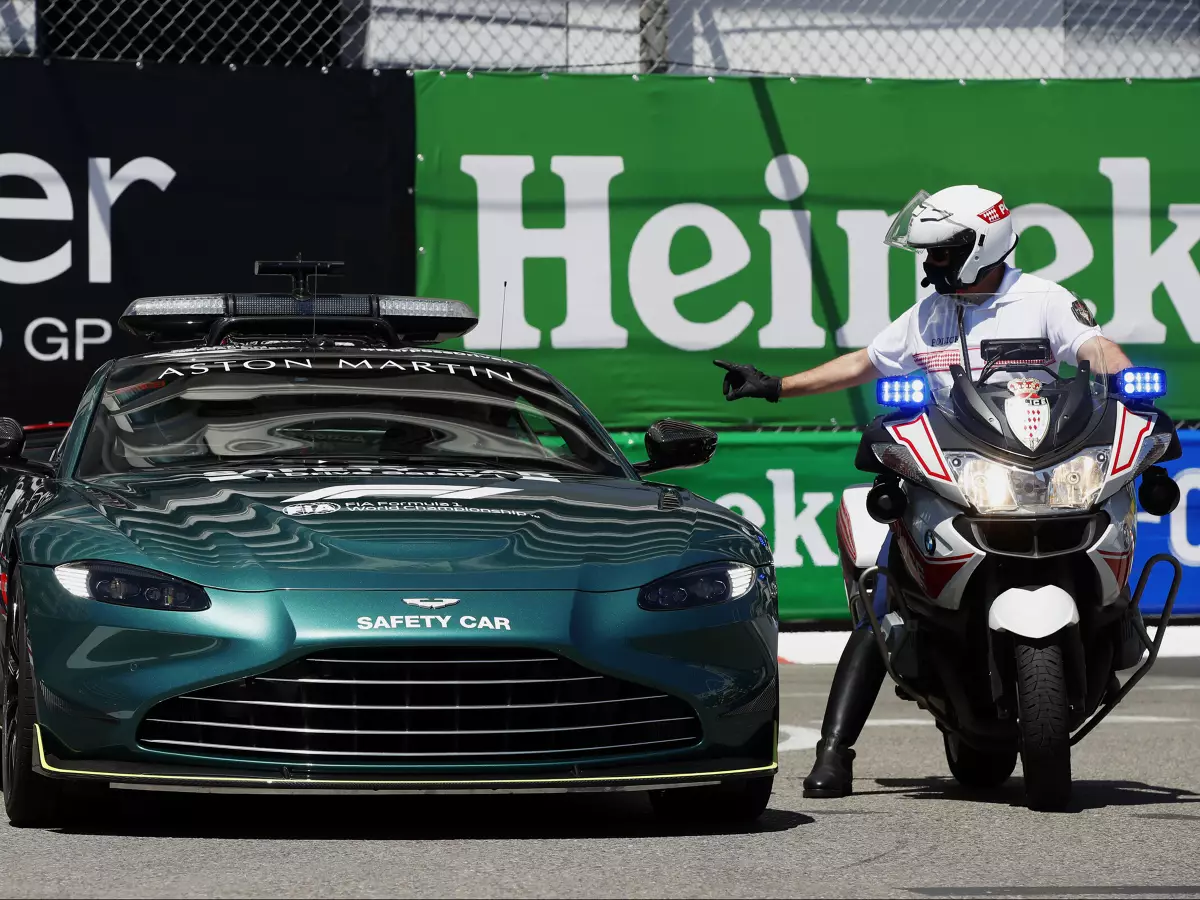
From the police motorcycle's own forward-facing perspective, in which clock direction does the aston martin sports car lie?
The aston martin sports car is roughly at 2 o'clock from the police motorcycle.

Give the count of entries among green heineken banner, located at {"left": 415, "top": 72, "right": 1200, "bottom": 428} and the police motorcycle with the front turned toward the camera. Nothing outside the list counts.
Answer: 2

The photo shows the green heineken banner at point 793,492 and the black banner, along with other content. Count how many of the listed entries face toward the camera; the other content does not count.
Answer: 2

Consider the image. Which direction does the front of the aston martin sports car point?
toward the camera

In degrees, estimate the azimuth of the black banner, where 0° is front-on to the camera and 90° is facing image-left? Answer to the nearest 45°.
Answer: approximately 0°

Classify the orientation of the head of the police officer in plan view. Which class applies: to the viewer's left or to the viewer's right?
to the viewer's left

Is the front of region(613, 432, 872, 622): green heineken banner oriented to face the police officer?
yes

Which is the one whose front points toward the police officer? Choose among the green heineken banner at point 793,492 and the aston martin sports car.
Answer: the green heineken banner
